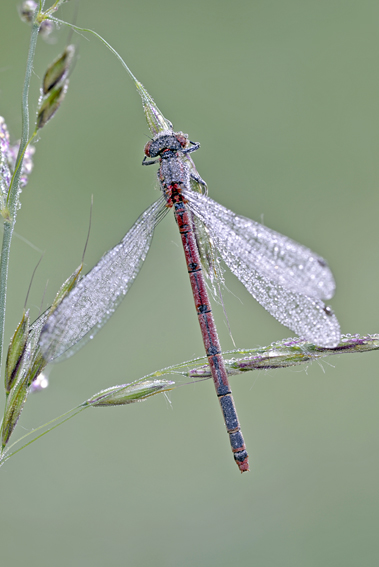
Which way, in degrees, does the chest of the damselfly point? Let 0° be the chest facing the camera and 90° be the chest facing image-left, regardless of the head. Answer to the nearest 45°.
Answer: approximately 180°
